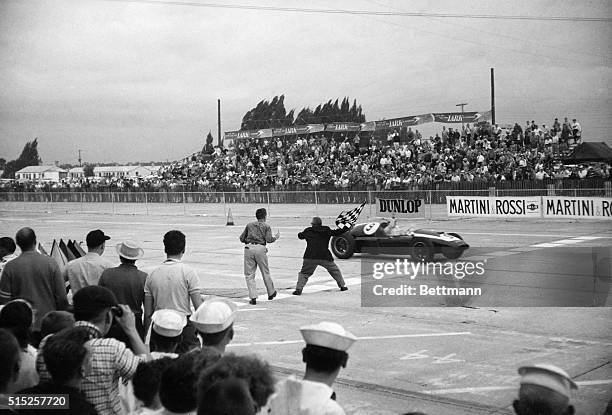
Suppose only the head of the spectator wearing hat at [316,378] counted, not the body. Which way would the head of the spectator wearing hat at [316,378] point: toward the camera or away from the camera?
away from the camera

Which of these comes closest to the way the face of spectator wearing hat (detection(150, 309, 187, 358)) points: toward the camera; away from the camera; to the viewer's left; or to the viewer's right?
away from the camera

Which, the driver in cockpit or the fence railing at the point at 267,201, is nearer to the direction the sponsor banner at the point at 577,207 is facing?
the driver in cockpit

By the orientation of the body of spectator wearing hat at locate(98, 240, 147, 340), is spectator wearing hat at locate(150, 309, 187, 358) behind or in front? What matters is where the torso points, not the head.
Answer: behind

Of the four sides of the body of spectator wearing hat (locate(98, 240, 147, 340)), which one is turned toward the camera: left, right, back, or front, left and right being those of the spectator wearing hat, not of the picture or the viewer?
back

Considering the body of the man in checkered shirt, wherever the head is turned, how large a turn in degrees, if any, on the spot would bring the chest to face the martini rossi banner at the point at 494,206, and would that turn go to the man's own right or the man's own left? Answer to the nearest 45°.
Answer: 0° — they already face it

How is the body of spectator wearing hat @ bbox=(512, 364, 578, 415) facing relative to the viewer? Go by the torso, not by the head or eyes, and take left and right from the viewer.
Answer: facing away from the viewer

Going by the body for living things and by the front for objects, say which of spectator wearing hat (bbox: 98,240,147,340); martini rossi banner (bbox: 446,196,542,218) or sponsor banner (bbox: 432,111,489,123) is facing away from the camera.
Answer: the spectator wearing hat

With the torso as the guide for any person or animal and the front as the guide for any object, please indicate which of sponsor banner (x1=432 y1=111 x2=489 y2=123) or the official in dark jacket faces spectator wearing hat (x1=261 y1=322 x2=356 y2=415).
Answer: the sponsor banner

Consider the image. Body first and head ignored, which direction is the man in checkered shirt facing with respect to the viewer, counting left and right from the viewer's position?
facing away from the viewer and to the right of the viewer

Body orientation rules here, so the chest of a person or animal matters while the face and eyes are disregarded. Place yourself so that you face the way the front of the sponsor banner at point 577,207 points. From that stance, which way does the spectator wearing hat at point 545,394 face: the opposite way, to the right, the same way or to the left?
the opposite way

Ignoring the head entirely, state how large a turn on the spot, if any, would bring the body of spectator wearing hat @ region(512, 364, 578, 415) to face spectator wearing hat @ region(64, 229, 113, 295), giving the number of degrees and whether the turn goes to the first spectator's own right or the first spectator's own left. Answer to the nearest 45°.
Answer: approximately 45° to the first spectator's own left

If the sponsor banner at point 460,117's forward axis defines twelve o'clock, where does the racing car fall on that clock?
The racing car is roughly at 12 o'clock from the sponsor banner.

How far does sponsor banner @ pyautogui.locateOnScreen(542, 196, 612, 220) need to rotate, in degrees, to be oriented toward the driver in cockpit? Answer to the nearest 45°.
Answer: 0° — it already faces them

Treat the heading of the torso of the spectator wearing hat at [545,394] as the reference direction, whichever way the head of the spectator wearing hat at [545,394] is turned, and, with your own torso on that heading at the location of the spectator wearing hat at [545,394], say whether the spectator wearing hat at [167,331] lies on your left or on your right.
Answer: on your left

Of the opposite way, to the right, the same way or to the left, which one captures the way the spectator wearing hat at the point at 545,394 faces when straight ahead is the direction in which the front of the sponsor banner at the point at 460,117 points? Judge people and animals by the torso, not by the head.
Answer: the opposite way

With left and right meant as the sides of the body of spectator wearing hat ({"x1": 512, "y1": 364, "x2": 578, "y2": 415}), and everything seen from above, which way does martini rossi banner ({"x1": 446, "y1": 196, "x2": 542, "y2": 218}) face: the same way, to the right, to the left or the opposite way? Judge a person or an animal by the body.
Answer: the opposite way
